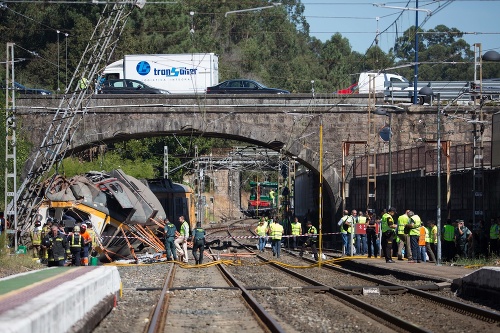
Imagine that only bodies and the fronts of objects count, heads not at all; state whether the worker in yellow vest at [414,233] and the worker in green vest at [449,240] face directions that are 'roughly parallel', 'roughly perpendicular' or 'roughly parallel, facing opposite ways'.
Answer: roughly perpendicular

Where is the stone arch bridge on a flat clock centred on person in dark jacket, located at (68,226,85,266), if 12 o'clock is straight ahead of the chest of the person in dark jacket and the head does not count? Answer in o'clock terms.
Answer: The stone arch bridge is roughly at 1 o'clock from the person in dark jacket.

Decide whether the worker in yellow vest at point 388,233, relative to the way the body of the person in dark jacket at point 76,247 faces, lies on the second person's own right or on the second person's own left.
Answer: on the second person's own right

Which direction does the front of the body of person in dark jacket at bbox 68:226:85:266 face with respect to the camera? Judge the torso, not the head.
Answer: away from the camera

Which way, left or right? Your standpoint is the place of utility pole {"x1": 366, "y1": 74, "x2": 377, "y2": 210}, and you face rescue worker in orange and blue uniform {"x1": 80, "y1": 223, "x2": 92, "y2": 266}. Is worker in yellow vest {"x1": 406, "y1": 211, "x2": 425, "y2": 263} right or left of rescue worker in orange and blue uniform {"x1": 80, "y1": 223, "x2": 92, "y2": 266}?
left

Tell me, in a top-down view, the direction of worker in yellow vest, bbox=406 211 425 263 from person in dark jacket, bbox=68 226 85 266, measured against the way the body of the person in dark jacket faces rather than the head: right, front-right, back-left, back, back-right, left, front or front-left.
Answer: right

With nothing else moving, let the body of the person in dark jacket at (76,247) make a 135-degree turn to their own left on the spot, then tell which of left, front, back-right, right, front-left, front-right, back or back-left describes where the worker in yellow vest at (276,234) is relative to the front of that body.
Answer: back

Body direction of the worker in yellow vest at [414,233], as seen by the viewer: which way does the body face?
to the viewer's left

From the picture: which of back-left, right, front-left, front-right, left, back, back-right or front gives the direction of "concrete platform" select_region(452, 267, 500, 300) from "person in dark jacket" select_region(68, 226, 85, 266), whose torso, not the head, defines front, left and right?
back-right

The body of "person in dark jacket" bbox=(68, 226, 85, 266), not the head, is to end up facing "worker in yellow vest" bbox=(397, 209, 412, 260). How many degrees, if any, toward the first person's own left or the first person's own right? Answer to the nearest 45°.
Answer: approximately 90° to the first person's own right
